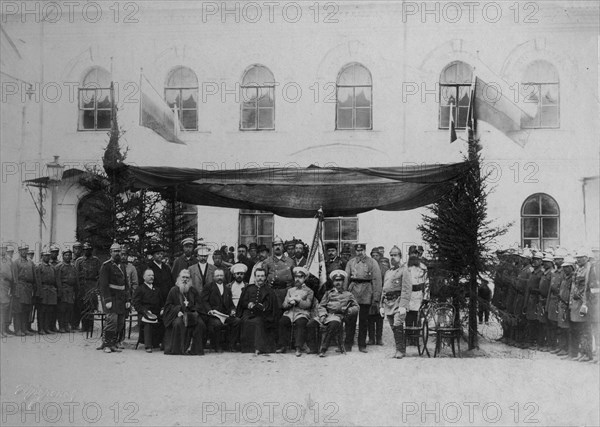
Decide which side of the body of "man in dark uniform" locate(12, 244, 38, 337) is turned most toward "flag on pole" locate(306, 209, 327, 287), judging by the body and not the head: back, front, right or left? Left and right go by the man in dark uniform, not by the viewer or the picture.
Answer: left

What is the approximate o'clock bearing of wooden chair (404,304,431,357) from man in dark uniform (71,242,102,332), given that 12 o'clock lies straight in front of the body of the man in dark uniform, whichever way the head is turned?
The wooden chair is roughly at 10 o'clock from the man in dark uniform.

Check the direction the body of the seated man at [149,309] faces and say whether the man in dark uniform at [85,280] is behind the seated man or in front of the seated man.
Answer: behind

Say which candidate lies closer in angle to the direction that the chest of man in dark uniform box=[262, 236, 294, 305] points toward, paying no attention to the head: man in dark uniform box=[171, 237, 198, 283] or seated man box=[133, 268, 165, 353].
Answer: the seated man

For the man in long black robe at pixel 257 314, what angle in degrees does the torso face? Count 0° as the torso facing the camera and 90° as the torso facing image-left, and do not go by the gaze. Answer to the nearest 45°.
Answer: approximately 0°

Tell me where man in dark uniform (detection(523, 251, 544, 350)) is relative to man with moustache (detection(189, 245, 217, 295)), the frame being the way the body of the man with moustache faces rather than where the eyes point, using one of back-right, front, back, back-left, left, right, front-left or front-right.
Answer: left

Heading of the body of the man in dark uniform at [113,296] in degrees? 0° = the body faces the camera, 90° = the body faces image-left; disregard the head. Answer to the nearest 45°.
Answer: approximately 315°

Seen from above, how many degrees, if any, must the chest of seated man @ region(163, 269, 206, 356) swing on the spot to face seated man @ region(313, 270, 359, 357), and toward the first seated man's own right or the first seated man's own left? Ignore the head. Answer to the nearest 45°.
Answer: approximately 90° to the first seated man's own left
